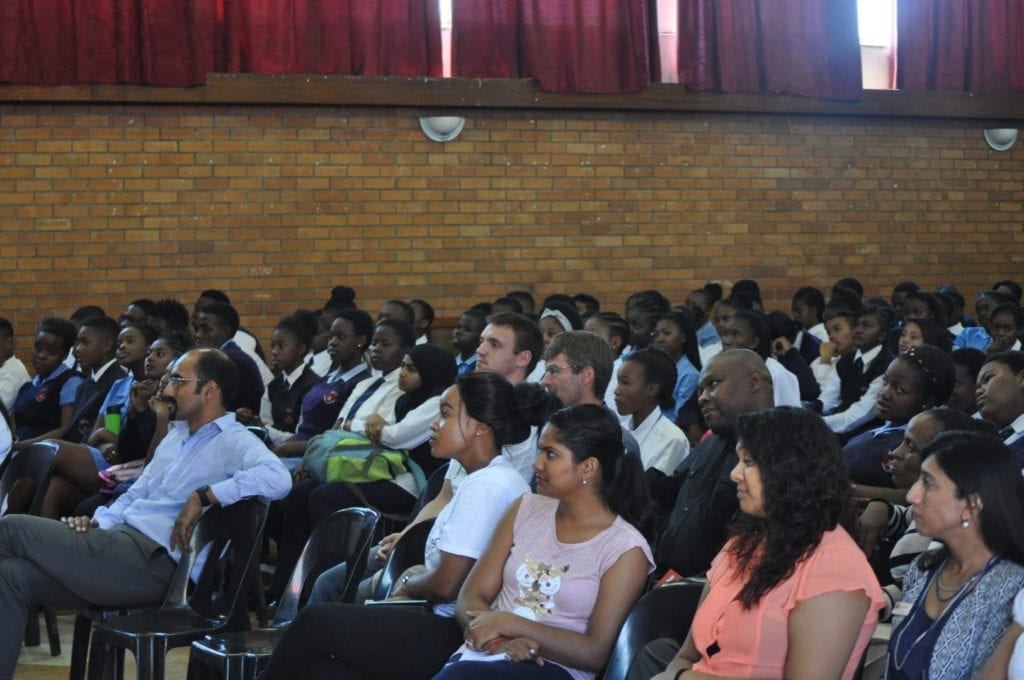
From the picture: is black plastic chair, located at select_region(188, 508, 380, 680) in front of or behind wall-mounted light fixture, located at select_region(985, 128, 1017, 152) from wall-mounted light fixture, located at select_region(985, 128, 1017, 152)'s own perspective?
in front

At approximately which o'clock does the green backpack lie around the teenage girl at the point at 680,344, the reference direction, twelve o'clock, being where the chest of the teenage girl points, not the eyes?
The green backpack is roughly at 12 o'clock from the teenage girl.

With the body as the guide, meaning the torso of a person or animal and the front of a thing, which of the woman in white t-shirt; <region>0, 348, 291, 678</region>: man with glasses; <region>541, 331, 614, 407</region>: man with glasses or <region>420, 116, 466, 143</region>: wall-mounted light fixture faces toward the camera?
the wall-mounted light fixture

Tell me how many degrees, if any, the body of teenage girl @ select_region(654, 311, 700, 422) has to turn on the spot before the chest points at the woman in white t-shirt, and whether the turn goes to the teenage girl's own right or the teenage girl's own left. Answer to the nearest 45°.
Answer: approximately 45° to the teenage girl's own left

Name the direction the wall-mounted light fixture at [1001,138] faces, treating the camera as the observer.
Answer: facing the viewer

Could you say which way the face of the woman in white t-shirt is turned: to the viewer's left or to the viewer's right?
to the viewer's left

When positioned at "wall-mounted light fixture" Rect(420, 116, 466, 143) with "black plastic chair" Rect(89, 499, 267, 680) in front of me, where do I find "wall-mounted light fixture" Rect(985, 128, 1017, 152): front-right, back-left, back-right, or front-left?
back-left

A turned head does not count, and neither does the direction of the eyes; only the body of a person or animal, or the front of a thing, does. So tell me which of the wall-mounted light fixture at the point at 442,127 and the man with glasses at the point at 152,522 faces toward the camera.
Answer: the wall-mounted light fixture

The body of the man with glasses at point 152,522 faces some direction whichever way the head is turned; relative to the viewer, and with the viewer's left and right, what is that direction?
facing to the left of the viewer

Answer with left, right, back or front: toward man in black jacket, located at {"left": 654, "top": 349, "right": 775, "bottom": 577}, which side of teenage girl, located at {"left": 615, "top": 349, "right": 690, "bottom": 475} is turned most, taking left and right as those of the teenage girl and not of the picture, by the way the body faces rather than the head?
left

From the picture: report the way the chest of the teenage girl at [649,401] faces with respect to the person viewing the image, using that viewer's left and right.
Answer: facing to the left of the viewer

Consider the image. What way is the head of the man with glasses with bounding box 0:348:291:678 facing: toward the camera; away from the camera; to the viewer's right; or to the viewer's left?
to the viewer's left

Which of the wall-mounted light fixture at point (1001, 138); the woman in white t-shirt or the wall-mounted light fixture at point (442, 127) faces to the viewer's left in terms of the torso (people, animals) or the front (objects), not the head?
the woman in white t-shirt

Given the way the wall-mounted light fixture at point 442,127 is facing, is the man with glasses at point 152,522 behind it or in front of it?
in front

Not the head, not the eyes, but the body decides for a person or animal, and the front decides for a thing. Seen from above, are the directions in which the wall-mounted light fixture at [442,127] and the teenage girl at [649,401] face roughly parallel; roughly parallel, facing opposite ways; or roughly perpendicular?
roughly perpendicular
